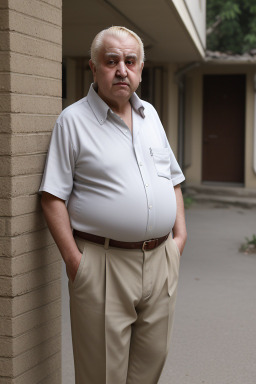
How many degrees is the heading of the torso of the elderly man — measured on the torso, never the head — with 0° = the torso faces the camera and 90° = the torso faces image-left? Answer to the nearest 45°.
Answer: approximately 315°

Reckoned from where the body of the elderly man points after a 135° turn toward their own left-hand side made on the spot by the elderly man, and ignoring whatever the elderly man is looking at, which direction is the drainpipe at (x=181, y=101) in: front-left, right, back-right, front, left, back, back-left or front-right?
front

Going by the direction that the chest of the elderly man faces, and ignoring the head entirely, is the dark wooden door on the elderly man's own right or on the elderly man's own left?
on the elderly man's own left
